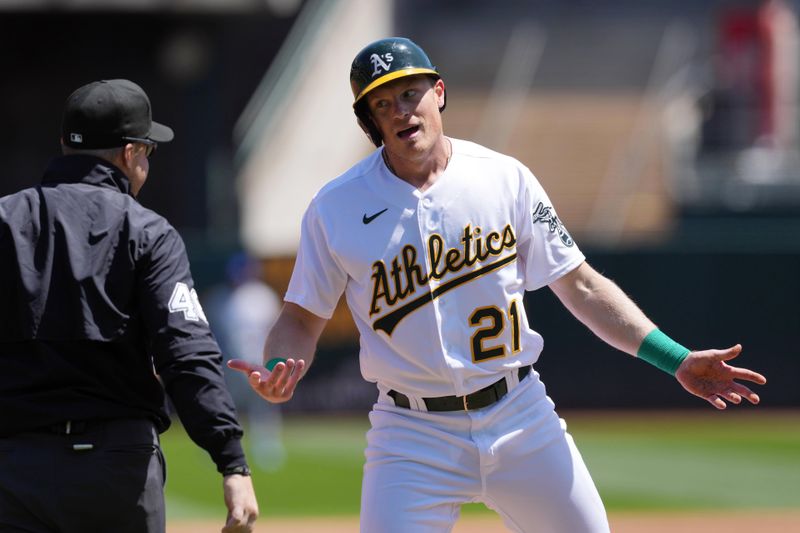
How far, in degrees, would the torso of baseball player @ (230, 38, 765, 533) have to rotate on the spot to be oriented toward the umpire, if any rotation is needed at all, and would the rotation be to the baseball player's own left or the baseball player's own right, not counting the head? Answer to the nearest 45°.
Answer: approximately 45° to the baseball player's own right

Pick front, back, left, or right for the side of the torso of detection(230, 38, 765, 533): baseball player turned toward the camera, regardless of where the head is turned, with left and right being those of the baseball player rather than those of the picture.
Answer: front
